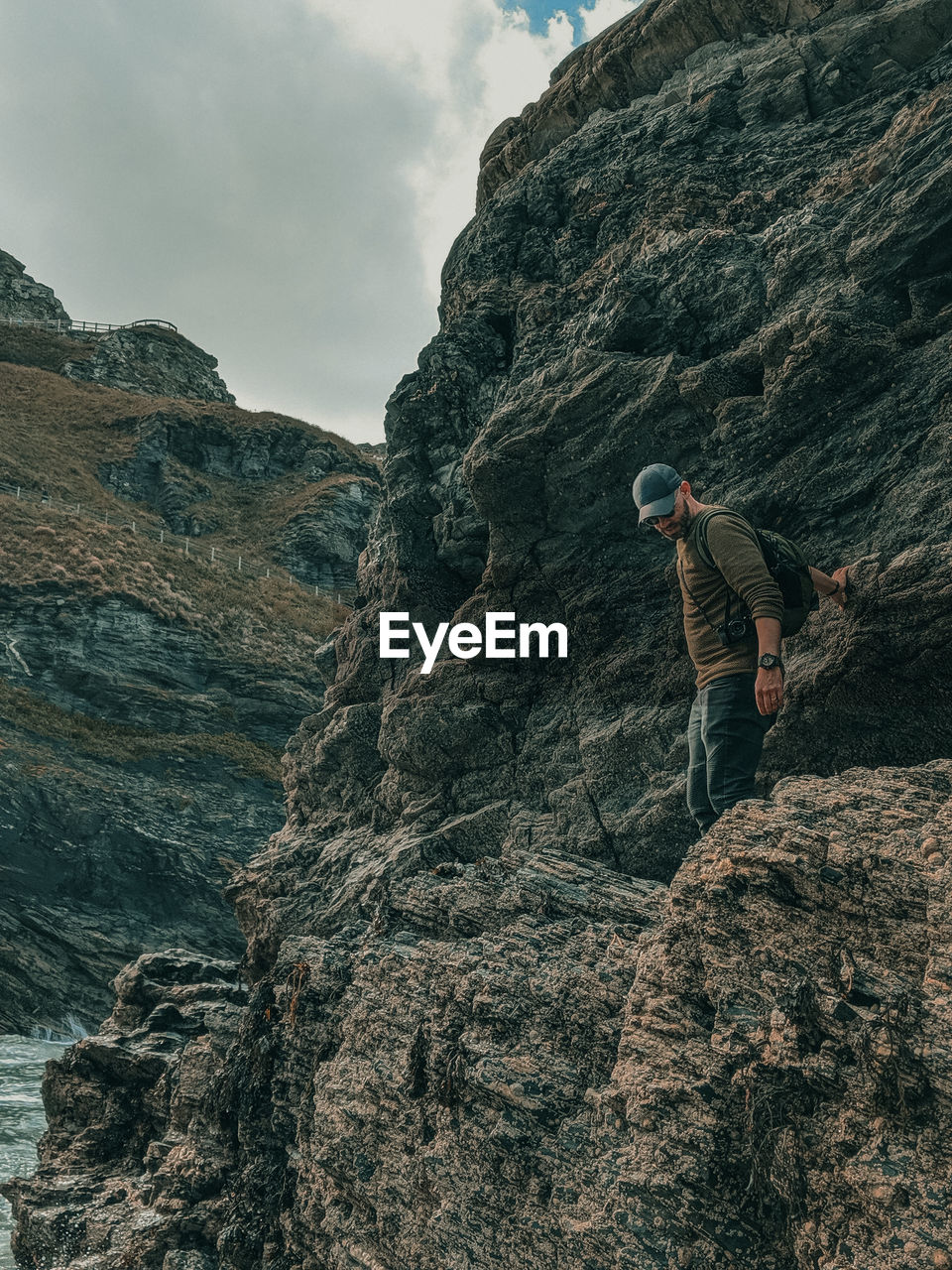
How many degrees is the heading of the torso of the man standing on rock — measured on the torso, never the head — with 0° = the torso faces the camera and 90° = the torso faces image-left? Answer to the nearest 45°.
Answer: approximately 45°
